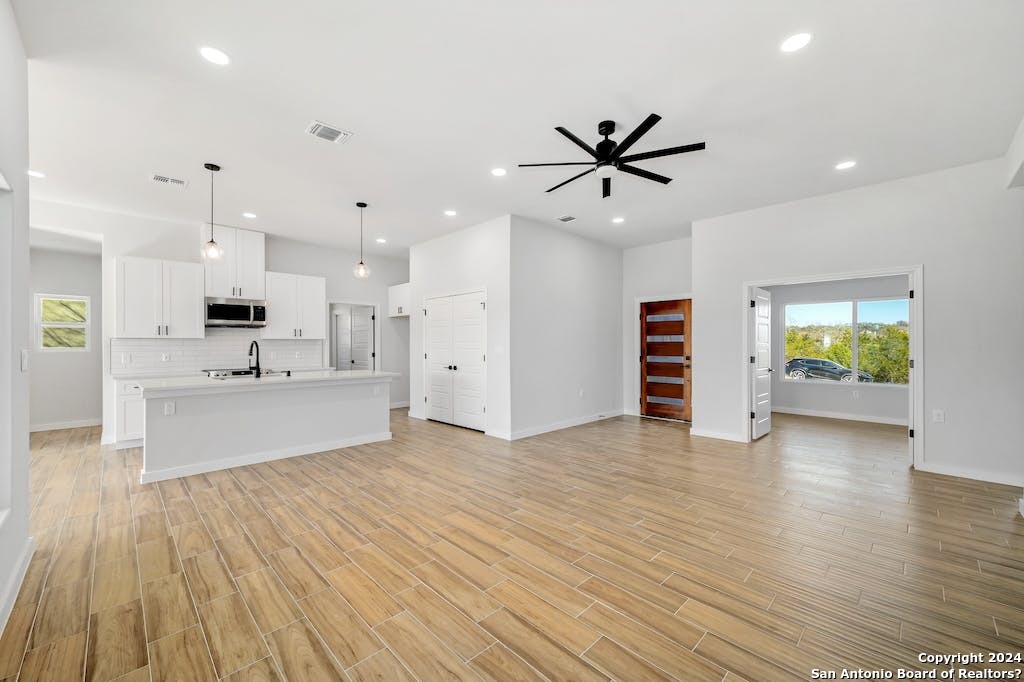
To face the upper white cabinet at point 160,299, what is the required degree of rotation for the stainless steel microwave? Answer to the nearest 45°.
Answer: approximately 90° to its right

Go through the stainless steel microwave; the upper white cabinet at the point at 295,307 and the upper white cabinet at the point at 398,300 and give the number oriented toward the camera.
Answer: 3

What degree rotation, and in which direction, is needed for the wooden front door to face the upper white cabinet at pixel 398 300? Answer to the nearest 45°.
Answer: approximately 45° to its right

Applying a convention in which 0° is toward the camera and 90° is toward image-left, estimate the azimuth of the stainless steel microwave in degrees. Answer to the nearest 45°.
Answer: approximately 0°

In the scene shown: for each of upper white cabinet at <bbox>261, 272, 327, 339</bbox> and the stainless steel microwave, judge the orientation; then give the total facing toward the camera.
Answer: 2

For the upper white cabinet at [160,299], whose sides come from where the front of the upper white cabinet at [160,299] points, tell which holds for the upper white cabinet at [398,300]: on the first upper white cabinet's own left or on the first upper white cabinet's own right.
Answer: on the first upper white cabinet's own left

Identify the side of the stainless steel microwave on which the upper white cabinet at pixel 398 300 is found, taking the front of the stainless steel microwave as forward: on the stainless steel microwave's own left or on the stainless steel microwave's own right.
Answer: on the stainless steel microwave's own left

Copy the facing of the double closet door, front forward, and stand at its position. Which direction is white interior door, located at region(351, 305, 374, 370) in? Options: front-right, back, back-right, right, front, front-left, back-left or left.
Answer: right
